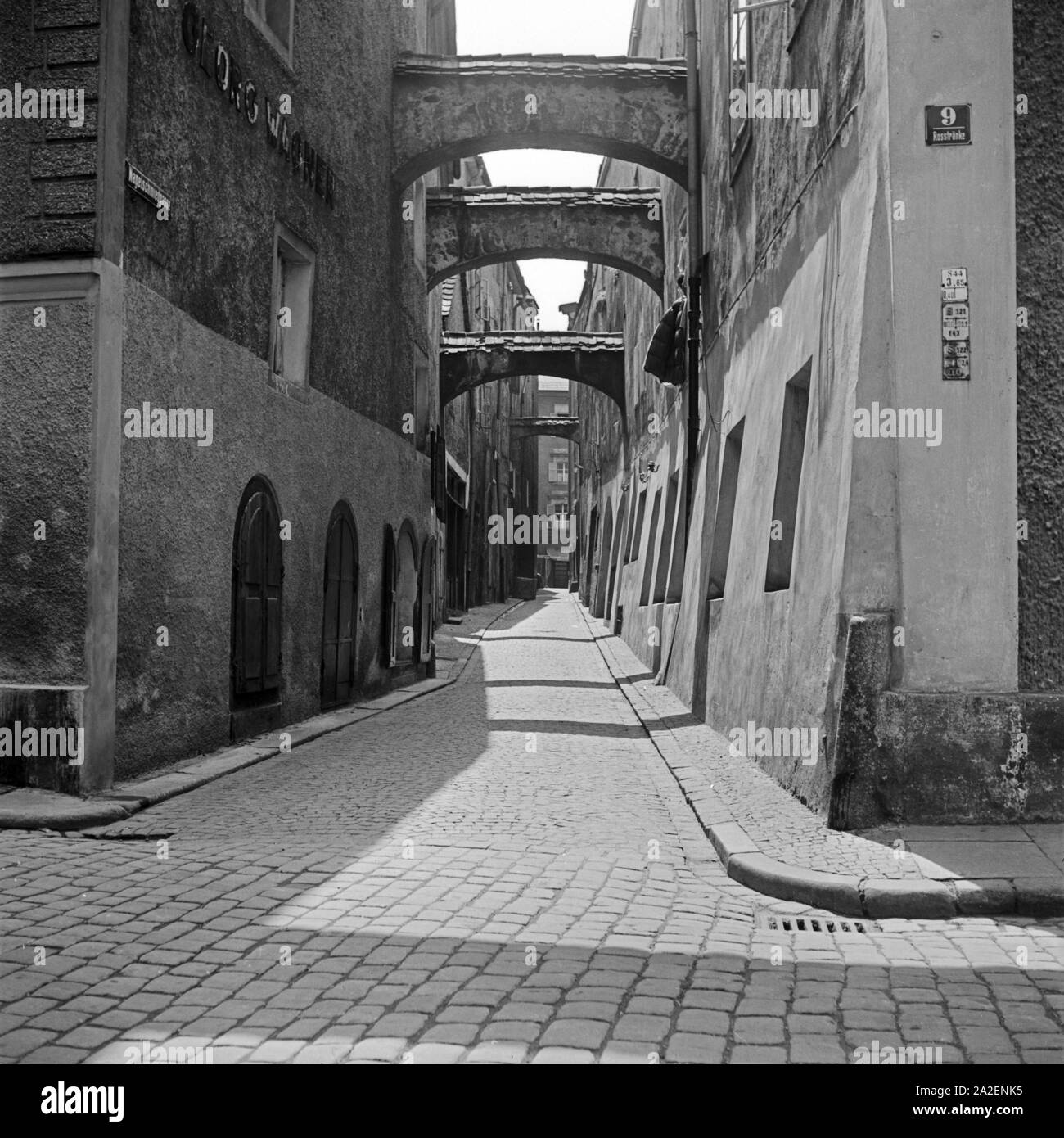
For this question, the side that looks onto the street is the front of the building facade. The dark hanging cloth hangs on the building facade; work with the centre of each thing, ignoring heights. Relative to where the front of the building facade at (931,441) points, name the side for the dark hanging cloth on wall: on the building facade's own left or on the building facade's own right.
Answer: on the building facade's own right

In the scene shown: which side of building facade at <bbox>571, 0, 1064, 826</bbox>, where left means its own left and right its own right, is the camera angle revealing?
left

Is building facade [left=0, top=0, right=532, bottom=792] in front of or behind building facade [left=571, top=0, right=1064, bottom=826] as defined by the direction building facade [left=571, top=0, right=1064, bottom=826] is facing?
in front
